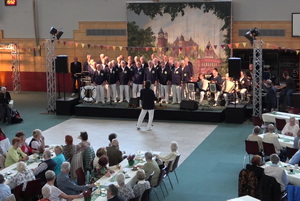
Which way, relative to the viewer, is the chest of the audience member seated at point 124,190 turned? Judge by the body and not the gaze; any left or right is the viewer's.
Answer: facing away from the viewer and to the left of the viewer

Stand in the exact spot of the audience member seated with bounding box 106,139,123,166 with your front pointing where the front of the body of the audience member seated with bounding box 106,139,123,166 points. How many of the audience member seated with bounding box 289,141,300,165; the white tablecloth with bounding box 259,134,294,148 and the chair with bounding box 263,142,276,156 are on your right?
3

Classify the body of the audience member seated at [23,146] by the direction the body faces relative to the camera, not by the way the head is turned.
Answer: to the viewer's right

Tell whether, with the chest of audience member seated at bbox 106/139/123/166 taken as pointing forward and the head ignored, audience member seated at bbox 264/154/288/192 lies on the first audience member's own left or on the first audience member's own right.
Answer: on the first audience member's own right

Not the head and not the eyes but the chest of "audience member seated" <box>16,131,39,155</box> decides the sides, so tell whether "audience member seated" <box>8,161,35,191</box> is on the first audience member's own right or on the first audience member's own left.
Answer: on the first audience member's own right

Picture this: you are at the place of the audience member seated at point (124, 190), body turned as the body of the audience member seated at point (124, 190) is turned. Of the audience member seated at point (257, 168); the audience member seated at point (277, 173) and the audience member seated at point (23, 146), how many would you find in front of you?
1

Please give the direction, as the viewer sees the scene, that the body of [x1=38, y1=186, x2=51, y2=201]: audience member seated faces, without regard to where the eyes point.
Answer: away from the camera

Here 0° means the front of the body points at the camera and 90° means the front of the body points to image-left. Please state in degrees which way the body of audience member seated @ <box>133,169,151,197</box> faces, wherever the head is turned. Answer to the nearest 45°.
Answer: approximately 135°
